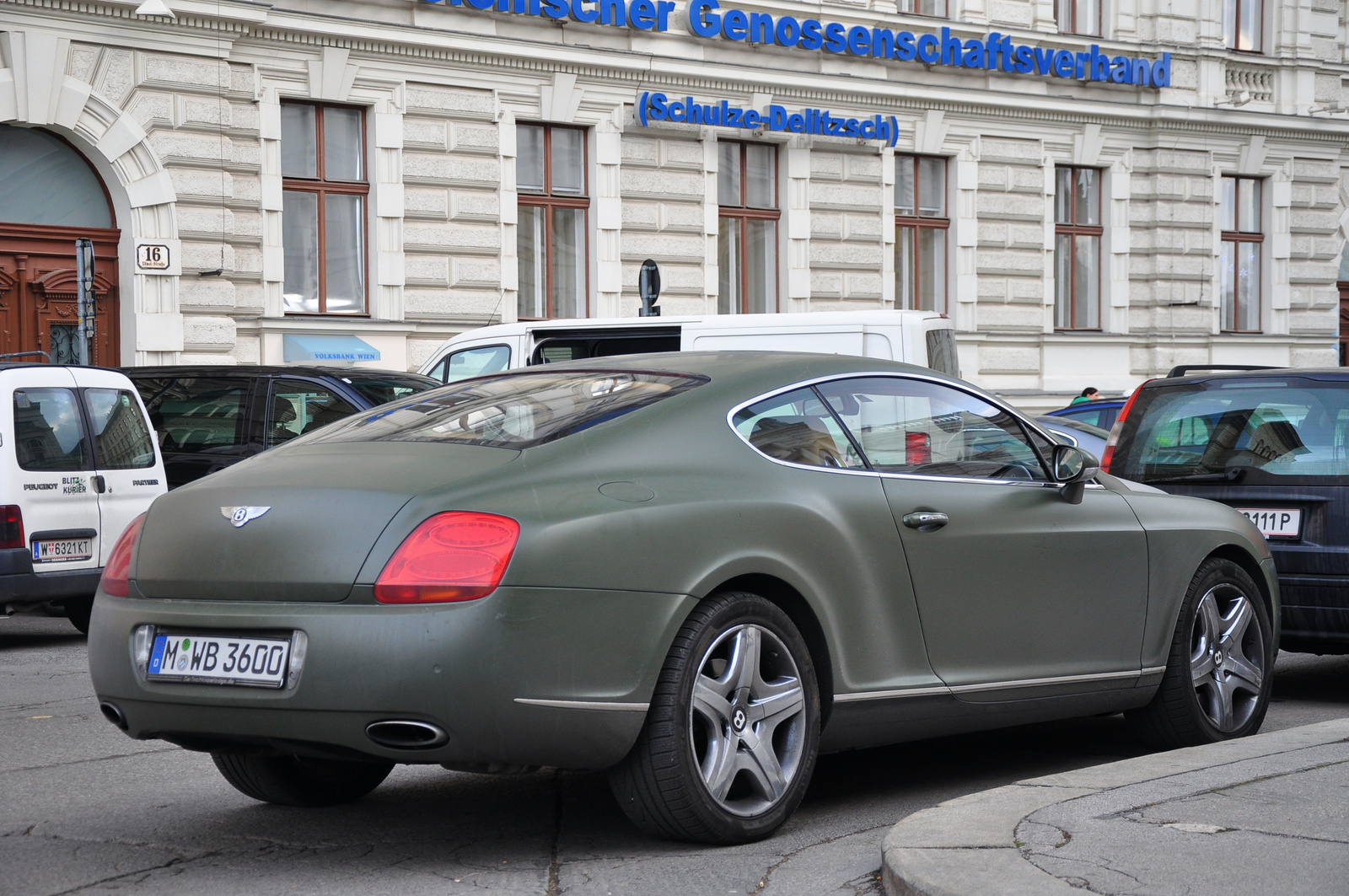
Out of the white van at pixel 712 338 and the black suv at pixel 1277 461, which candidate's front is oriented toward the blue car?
the black suv

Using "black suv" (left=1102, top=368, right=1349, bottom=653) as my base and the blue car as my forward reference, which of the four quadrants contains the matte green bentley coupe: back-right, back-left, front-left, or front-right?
back-left

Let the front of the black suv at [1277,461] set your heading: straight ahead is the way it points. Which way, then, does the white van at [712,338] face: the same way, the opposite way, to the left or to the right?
to the left

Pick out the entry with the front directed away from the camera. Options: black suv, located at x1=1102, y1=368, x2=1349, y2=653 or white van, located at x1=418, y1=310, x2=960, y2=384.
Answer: the black suv

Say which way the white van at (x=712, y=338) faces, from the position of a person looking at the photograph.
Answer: facing to the left of the viewer

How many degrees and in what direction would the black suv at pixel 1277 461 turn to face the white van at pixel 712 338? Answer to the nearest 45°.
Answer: approximately 45° to its left

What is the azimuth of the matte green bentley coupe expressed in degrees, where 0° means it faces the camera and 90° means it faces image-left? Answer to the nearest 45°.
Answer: approximately 225°

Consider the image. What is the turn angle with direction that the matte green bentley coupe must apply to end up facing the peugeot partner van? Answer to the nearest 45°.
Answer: approximately 90° to its left

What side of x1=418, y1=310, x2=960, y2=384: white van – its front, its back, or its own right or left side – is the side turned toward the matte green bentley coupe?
left

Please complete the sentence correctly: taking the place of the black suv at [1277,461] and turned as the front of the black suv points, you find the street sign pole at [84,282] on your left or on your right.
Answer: on your left

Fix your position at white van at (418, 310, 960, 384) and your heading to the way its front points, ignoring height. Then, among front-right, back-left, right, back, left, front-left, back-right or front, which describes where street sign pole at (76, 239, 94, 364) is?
front

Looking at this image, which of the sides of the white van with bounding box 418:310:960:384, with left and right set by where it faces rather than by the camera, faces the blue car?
back

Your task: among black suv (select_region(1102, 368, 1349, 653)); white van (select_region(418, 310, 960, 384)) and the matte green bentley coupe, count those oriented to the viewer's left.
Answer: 1

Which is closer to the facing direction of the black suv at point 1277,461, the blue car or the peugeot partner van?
the blue car

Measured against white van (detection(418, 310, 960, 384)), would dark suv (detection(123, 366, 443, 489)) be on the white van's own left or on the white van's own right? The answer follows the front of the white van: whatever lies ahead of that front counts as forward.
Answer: on the white van's own left

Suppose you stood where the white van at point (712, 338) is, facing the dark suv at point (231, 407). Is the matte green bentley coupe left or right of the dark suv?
left

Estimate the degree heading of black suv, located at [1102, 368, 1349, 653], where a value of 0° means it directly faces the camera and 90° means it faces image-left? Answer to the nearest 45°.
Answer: approximately 180°

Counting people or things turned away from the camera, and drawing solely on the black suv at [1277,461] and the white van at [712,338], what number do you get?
1

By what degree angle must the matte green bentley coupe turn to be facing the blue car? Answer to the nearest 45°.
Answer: approximately 45° to its left
